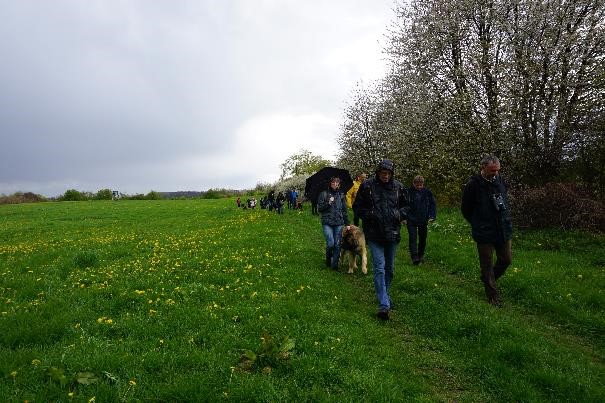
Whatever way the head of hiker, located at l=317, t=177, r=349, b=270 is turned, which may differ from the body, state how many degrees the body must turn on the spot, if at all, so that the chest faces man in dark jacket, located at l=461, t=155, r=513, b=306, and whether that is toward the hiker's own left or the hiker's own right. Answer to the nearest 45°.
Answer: approximately 45° to the hiker's own left

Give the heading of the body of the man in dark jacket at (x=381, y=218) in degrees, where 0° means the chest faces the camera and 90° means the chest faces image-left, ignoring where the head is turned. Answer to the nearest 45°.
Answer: approximately 0°

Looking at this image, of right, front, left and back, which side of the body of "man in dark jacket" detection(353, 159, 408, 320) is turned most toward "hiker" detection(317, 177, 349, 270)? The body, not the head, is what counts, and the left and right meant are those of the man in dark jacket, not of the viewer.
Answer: back

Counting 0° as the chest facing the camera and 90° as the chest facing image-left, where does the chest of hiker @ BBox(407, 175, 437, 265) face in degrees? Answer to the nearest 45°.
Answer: approximately 0°

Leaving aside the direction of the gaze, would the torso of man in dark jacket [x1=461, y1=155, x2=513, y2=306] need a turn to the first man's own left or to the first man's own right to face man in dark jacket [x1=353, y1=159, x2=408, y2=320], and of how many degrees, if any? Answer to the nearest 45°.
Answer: approximately 90° to the first man's own right

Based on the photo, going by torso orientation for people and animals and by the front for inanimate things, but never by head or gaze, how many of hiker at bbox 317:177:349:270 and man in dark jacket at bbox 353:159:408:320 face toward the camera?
2

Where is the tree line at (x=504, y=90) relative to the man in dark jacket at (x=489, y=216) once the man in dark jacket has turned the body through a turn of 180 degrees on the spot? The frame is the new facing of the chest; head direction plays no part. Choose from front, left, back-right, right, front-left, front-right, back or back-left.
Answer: front-right

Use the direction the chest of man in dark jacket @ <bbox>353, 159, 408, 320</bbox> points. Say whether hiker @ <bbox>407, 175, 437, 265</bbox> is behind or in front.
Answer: behind

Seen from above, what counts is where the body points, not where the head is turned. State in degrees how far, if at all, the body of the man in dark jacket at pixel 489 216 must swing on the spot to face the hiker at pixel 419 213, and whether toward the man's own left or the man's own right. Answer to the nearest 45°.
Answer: approximately 180°
